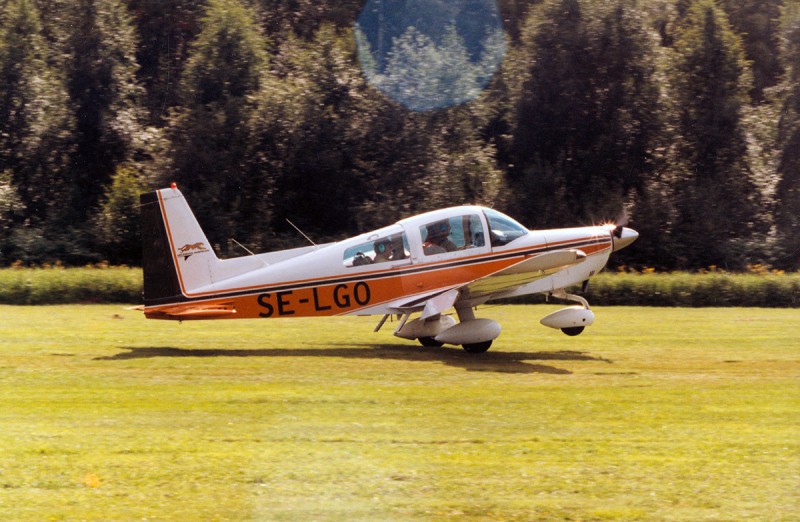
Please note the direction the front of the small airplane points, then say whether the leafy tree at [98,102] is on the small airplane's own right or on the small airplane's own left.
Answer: on the small airplane's own left

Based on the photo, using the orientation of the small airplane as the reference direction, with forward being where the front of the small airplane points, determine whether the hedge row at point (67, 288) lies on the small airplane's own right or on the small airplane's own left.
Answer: on the small airplane's own left

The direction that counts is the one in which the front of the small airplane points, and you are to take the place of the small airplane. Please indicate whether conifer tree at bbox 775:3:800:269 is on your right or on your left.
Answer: on your left

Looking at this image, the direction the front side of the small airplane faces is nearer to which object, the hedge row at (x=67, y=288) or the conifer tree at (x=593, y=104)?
the conifer tree

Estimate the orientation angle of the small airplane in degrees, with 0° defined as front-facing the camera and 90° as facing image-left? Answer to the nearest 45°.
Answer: approximately 270°

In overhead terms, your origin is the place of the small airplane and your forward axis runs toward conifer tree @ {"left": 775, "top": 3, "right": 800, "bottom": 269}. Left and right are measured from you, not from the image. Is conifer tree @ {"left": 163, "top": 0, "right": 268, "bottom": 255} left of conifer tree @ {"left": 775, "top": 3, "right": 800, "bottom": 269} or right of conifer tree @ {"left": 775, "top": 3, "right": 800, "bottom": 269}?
left

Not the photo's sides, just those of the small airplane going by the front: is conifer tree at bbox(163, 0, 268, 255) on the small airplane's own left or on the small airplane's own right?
on the small airplane's own left

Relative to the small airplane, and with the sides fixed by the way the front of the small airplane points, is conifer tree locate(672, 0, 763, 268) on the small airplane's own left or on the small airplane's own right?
on the small airplane's own left
